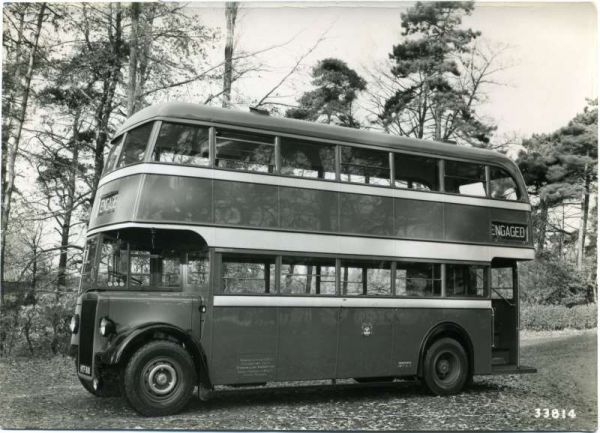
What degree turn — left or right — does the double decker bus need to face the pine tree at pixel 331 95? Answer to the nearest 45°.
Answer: approximately 135° to its right

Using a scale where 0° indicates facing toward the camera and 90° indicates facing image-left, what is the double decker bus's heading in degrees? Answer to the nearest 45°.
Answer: approximately 45°

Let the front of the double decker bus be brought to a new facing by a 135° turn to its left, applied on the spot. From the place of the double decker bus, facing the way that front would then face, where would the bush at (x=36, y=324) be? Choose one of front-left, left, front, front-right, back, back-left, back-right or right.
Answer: back-left

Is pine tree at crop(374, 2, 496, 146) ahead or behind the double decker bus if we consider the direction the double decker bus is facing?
behind

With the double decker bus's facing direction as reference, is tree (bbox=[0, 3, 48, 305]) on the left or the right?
on its right

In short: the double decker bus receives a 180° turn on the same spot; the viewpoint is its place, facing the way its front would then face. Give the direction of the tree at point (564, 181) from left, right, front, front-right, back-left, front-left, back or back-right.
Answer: front
